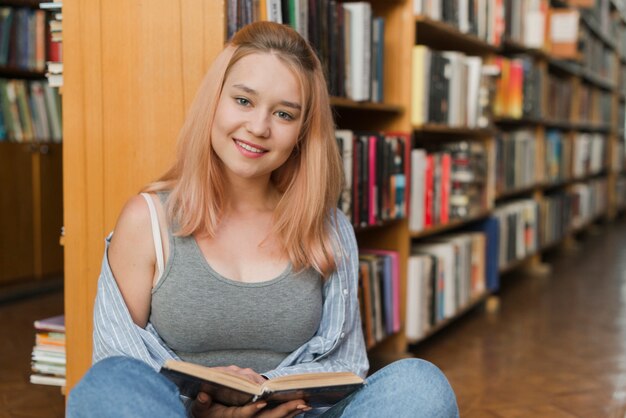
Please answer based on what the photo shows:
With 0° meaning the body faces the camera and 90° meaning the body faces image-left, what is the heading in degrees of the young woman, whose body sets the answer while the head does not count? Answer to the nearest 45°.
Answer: approximately 0°

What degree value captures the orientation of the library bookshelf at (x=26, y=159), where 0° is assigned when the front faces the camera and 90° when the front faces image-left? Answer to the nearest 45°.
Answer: approximately 315°
